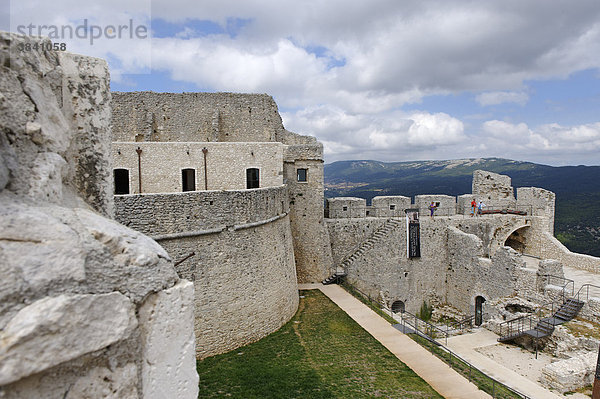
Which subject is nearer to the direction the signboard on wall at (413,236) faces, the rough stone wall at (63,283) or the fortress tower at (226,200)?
the rough stone wall

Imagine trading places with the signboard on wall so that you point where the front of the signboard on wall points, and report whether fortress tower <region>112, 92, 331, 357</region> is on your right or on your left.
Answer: on your right

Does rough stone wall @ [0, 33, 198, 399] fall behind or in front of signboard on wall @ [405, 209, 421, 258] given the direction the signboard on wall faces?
in front

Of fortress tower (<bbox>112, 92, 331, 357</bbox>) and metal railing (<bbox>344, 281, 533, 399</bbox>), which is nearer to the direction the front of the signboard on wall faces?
the metal railing

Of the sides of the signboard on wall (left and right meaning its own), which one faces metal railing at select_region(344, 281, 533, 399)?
front

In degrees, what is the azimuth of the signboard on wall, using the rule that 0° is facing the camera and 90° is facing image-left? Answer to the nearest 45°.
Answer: approximately 0°
